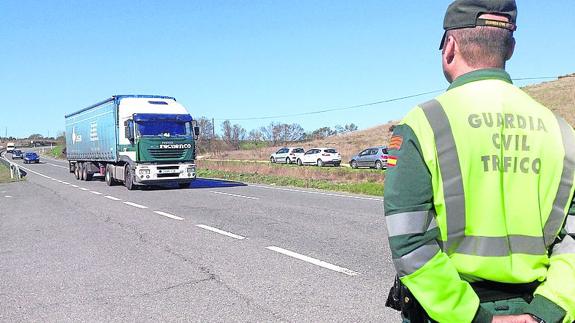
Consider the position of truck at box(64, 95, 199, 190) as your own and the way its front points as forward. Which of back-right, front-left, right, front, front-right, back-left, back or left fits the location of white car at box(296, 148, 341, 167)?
left

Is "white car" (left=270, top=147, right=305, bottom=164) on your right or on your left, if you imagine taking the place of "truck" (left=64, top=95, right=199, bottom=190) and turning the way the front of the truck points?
on your left

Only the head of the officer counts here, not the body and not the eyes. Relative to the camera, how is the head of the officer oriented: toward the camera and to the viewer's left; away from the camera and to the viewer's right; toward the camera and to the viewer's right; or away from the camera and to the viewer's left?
away from the camera and to the viewer's left

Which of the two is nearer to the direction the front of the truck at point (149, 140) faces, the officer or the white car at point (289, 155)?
the officer

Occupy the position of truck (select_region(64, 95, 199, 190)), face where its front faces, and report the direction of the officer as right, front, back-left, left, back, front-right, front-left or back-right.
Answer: front-right

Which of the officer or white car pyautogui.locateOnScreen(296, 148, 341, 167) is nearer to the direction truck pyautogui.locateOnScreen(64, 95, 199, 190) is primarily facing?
the officer

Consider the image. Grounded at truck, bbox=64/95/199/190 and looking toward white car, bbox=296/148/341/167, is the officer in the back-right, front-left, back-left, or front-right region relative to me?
back-right

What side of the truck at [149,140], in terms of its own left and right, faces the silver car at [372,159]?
left

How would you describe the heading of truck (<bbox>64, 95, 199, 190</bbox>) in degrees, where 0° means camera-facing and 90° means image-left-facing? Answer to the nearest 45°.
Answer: approximately 315°
